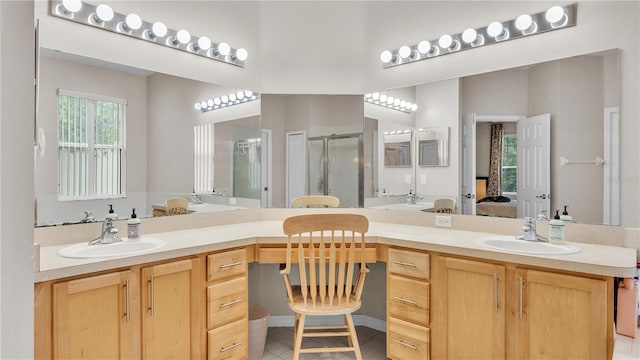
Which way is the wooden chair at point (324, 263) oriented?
away from the camera

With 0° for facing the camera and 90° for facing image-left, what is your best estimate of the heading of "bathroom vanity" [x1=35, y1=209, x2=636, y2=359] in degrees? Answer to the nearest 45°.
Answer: approximately 0°

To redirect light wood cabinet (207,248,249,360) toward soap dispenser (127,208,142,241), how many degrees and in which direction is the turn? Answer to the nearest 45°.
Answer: approximately 135° to its right

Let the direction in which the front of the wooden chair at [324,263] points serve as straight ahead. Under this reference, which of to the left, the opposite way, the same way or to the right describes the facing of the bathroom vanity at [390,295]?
the opposite way

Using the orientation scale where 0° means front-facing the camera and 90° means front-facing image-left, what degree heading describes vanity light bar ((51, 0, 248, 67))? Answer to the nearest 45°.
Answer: approximately 315°

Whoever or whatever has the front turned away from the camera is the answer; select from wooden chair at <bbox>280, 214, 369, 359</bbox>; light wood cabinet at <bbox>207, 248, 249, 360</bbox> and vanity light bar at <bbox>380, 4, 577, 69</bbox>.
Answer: the wooden chair
